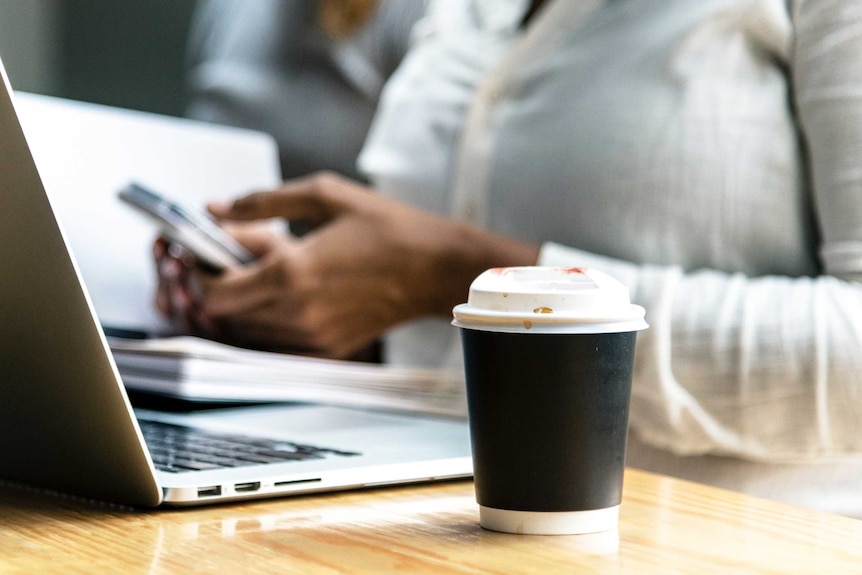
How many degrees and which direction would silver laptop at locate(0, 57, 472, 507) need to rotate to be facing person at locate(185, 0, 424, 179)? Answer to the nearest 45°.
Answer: approximately 45° to its left

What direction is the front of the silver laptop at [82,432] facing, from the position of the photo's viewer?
facing away from the viewer and to the right of the viewer

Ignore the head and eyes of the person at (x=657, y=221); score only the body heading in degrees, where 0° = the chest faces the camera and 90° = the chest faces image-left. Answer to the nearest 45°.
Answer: approximately 45°

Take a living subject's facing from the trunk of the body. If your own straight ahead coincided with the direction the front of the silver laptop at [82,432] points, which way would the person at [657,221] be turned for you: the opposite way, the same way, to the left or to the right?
the opposite way
